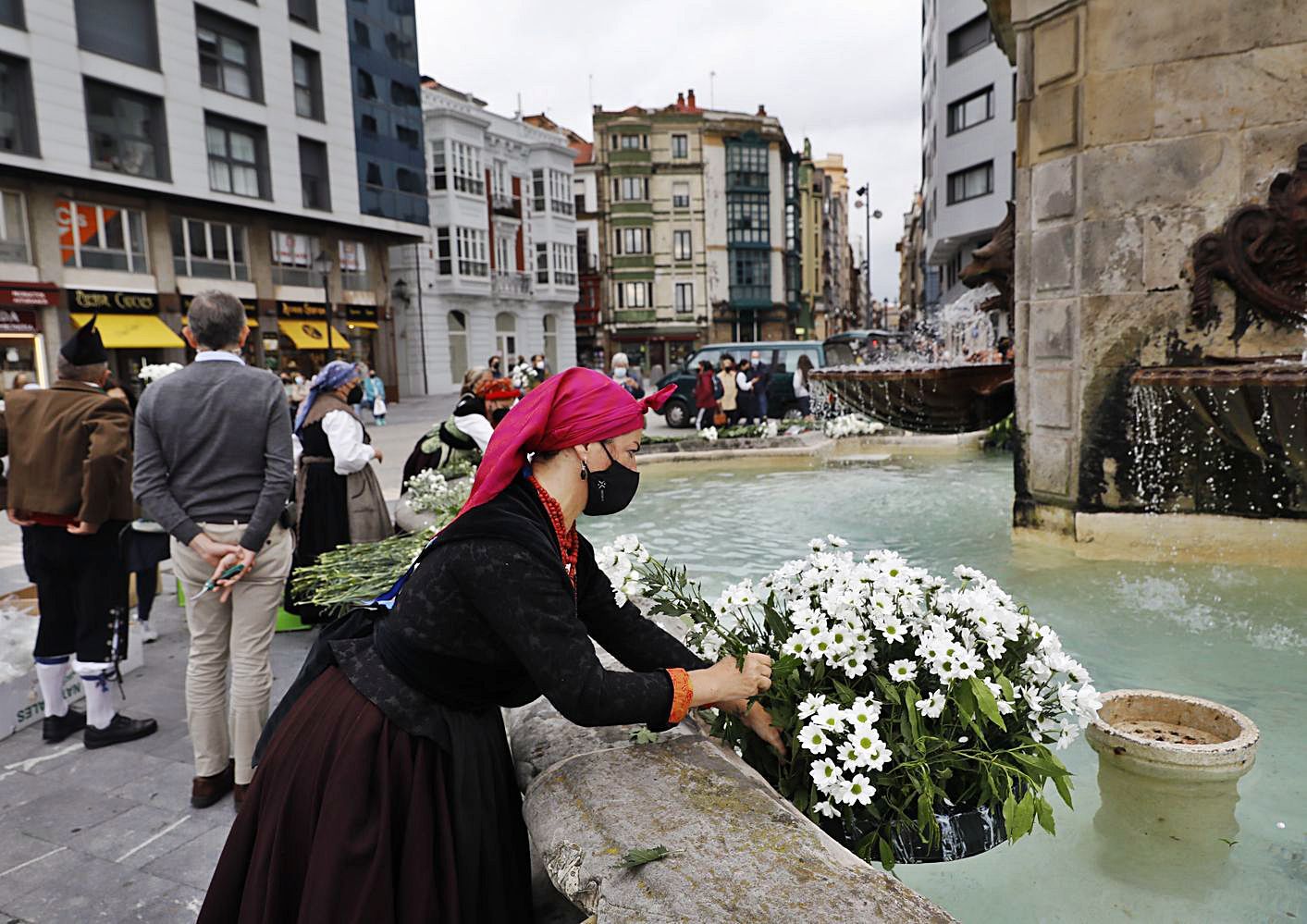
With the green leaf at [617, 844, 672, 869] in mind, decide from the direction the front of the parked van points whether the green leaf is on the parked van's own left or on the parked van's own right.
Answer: on the parked van's own left

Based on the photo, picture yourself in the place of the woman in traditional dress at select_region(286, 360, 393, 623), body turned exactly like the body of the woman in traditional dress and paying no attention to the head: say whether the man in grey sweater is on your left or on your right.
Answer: on your right

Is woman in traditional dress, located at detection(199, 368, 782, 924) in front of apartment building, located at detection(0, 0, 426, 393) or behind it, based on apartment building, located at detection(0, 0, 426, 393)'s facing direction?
in front

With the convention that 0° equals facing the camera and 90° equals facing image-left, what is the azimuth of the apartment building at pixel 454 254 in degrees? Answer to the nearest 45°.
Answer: approximately 315°

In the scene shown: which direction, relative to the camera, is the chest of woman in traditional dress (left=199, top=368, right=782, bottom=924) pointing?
to the viewer's right

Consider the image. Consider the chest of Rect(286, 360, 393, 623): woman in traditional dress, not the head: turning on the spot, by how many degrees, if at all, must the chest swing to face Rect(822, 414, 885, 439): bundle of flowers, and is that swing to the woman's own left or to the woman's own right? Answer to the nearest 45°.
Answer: approximately 45° to the woman's own left

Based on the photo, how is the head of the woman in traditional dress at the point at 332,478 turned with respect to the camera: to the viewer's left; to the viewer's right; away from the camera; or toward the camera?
to the viewer's right

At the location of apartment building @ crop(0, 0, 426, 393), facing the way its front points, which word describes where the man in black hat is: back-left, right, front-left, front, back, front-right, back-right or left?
front-right

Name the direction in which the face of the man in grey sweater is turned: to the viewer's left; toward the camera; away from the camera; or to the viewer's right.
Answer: away from the camera

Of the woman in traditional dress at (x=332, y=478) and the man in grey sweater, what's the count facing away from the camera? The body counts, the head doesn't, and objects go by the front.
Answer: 1

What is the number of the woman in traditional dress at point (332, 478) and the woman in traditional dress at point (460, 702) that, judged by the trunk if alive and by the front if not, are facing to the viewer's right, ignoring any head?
2

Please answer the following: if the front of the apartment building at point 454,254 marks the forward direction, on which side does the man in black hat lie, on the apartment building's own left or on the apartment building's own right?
on the apartment building's own right

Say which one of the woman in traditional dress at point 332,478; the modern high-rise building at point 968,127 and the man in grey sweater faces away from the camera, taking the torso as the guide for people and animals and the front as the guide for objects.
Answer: the man in grey sweater

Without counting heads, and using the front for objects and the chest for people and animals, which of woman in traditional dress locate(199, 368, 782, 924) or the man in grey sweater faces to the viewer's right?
the woman in traditional dress

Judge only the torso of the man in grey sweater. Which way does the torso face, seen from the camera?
away from the camera

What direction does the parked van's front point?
to the viewer's left

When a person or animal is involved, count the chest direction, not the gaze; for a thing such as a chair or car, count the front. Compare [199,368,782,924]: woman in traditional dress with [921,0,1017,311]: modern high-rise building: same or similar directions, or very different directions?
very different directions

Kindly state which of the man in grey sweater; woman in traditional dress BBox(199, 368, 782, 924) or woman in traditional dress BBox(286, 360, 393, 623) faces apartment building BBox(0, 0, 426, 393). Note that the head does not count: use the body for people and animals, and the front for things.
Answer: the man in grey sweater
